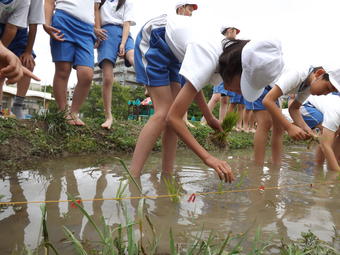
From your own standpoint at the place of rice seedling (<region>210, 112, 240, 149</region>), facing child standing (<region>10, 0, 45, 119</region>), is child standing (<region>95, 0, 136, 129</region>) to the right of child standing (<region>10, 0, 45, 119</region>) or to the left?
right

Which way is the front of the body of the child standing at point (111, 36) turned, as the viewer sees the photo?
toward the camera

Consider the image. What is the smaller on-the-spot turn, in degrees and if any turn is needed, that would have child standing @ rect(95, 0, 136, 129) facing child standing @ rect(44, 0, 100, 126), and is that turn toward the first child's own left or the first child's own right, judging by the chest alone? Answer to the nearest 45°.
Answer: approximately 45° to the first child's own right

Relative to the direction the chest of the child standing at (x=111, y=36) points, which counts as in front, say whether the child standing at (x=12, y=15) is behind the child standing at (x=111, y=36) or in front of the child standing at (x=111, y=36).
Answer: in front

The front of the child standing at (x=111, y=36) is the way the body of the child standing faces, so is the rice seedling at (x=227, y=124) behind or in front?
in front
